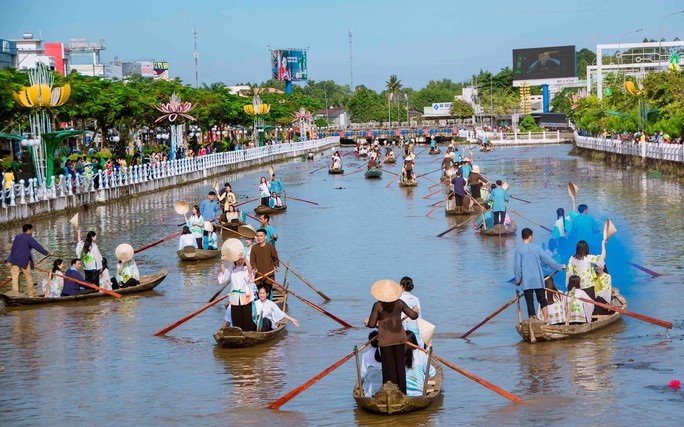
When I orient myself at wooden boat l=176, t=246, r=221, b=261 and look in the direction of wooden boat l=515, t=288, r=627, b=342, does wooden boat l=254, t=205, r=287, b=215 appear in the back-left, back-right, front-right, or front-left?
back-left

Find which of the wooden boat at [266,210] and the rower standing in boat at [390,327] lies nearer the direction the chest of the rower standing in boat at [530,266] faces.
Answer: the wooden boat

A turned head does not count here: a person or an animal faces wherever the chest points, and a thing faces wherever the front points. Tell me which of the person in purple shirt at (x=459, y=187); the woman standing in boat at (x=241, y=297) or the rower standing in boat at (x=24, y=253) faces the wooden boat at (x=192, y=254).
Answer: the rower standing in boat at (x=24, y=253)

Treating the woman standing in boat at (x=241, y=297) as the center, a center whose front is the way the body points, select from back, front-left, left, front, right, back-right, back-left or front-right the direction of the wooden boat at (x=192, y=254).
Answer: back

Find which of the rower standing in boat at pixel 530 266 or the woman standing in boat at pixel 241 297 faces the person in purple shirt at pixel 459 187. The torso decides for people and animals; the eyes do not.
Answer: the rower standing in boat at pixel 530 266

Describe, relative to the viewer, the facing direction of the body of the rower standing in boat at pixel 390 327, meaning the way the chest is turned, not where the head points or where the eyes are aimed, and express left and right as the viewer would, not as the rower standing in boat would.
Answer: facing away from the viewer

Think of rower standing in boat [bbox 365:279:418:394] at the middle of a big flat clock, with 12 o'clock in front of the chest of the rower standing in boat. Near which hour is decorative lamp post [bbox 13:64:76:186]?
The decorative lamp post is roughly at 11 o'clock from the rower standing in boat.
